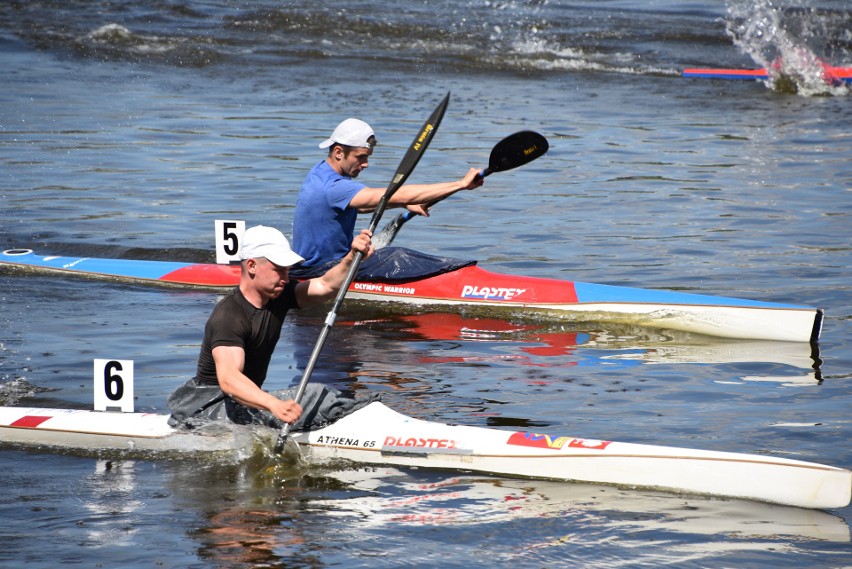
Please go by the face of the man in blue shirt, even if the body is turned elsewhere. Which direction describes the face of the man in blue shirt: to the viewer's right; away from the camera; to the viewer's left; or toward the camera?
to the viewer's right

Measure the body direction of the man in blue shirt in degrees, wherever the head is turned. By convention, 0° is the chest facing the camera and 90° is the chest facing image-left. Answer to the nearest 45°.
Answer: approximately 270°

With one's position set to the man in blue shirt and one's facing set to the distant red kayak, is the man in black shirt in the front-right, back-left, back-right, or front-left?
back-right

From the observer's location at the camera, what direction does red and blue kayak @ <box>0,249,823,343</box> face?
facing to the right of the viewer
